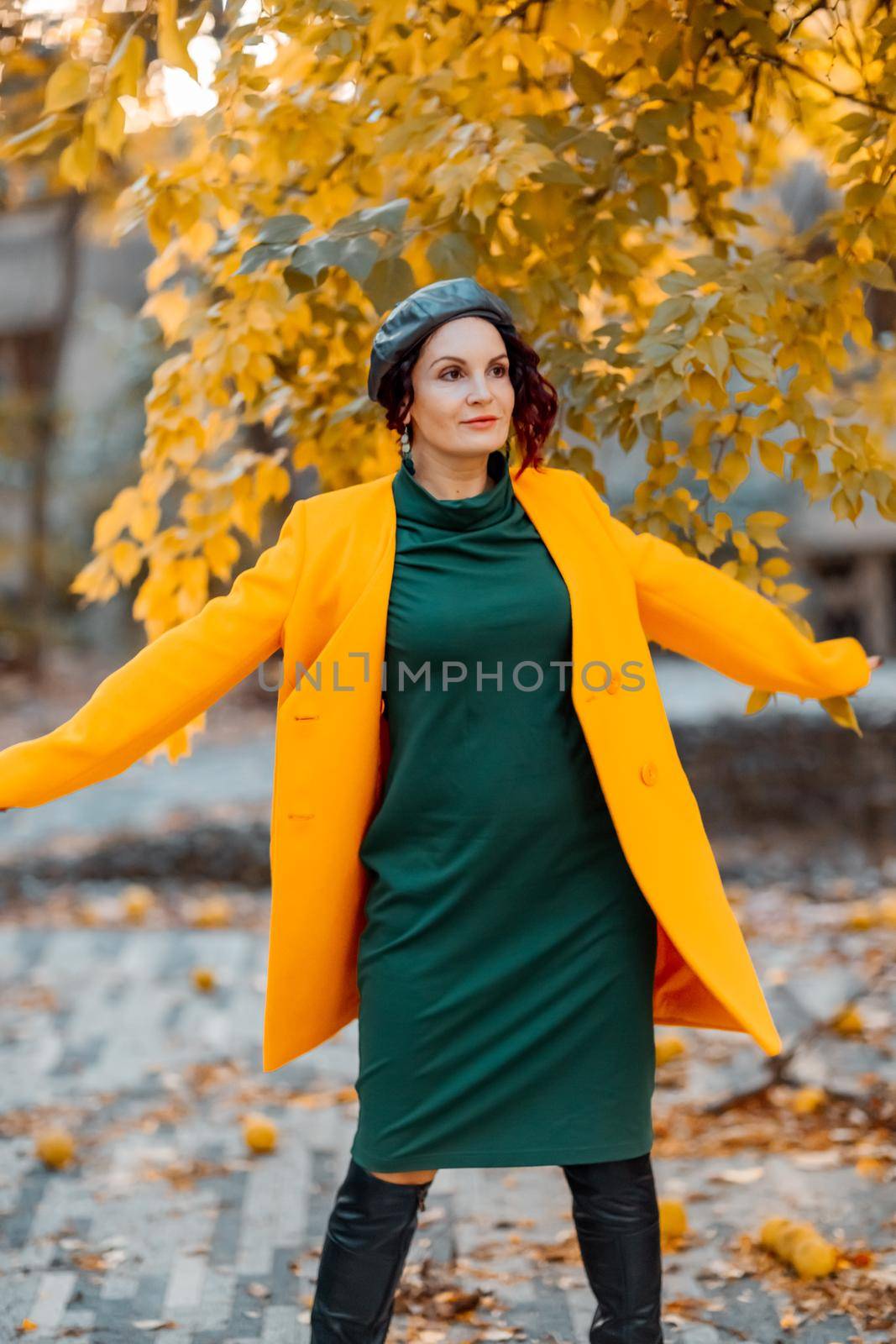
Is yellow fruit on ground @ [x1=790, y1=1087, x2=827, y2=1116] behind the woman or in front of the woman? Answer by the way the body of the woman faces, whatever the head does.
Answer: behind

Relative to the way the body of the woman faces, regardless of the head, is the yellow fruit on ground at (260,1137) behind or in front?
behind

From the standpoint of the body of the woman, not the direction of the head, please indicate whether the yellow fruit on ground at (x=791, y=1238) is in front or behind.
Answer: behind

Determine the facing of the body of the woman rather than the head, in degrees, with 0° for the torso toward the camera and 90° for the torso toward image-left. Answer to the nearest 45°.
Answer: approximately 0°

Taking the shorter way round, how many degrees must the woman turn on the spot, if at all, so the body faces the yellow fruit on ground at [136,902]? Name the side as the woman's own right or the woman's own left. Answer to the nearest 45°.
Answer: approximately 180°

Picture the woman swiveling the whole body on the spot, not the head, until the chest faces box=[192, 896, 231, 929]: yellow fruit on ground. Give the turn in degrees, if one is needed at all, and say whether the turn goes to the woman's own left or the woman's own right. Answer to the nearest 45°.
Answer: approximately 180°

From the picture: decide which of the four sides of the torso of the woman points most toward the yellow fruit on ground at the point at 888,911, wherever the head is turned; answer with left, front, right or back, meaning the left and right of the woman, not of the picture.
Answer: back
